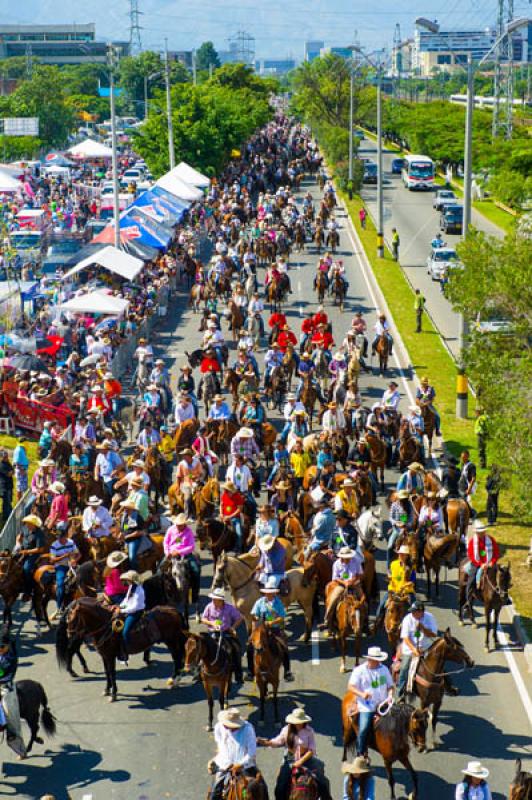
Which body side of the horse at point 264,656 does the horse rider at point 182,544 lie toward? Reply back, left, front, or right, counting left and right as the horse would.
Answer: back

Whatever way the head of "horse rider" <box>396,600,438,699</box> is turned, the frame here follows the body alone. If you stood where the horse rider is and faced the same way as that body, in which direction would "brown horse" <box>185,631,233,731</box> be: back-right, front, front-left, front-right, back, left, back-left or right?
back-right

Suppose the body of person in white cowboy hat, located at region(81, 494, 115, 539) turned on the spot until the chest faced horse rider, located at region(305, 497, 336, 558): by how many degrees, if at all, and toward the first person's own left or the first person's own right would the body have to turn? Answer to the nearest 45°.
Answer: approximately 90° to the first person's own left

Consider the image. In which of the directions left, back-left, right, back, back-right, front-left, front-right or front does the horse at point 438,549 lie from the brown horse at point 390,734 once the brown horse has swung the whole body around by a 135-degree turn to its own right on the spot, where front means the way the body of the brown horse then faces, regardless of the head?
right

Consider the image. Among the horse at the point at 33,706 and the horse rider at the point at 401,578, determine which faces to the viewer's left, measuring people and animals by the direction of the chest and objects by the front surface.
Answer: the horse

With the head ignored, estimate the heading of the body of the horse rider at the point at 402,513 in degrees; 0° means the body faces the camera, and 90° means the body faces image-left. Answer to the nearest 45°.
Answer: approximately 45°

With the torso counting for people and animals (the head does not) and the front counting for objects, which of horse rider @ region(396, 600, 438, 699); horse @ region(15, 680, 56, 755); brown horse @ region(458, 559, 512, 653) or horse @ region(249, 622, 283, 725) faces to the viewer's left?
horse @ region(15, 680, 56, 755)

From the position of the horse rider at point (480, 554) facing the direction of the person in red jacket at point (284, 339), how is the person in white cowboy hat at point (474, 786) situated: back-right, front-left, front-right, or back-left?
back-left
